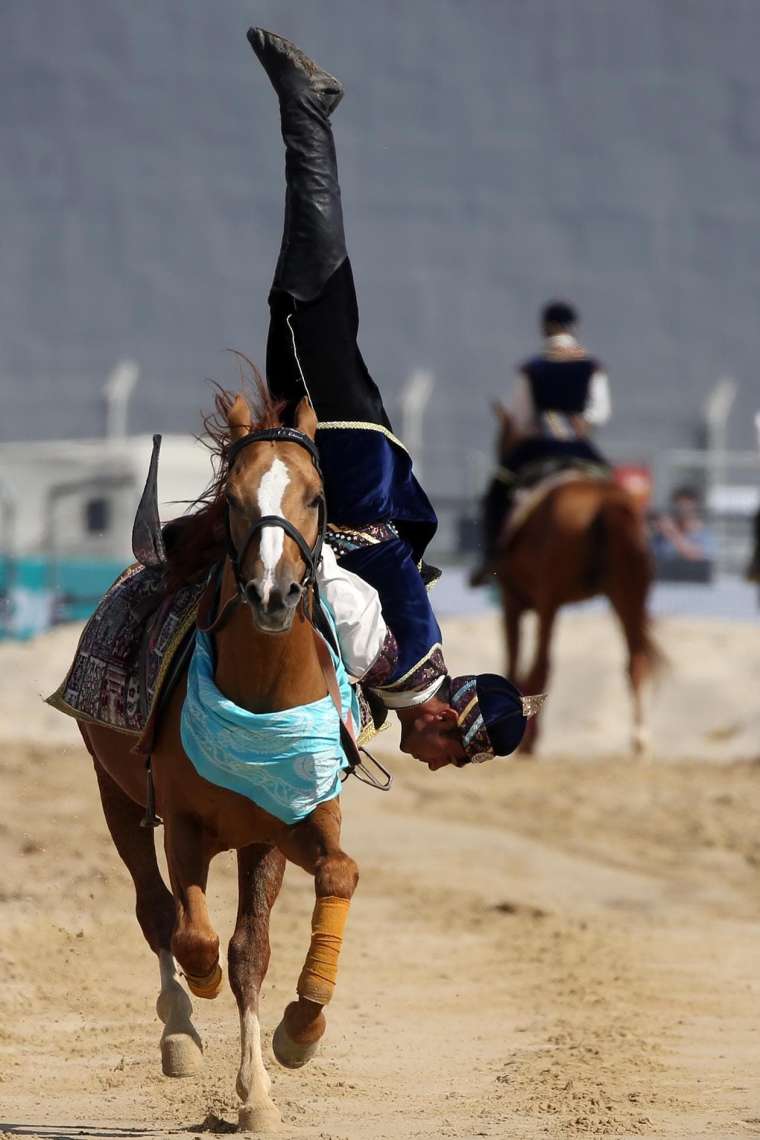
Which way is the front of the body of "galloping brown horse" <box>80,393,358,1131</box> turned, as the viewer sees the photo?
toward the camera

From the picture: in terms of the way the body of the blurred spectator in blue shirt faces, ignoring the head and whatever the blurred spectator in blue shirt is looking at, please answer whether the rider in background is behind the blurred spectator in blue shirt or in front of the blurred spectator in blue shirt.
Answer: in front

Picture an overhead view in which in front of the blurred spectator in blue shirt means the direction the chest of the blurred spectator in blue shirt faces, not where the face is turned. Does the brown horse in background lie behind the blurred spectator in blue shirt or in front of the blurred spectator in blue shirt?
in front

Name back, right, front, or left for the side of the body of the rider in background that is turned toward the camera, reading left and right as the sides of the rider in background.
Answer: back

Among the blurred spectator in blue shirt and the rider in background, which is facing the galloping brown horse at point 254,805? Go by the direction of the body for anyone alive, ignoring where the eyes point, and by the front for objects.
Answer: the blurred spectator in blue shirt

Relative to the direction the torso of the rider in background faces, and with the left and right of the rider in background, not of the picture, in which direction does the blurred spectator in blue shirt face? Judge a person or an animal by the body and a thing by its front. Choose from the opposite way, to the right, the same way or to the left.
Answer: the opposite way

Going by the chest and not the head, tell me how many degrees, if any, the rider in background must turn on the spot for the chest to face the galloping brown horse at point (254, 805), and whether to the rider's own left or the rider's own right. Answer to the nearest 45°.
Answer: approximately 180°

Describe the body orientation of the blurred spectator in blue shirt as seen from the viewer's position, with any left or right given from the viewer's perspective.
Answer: facing the viewer
